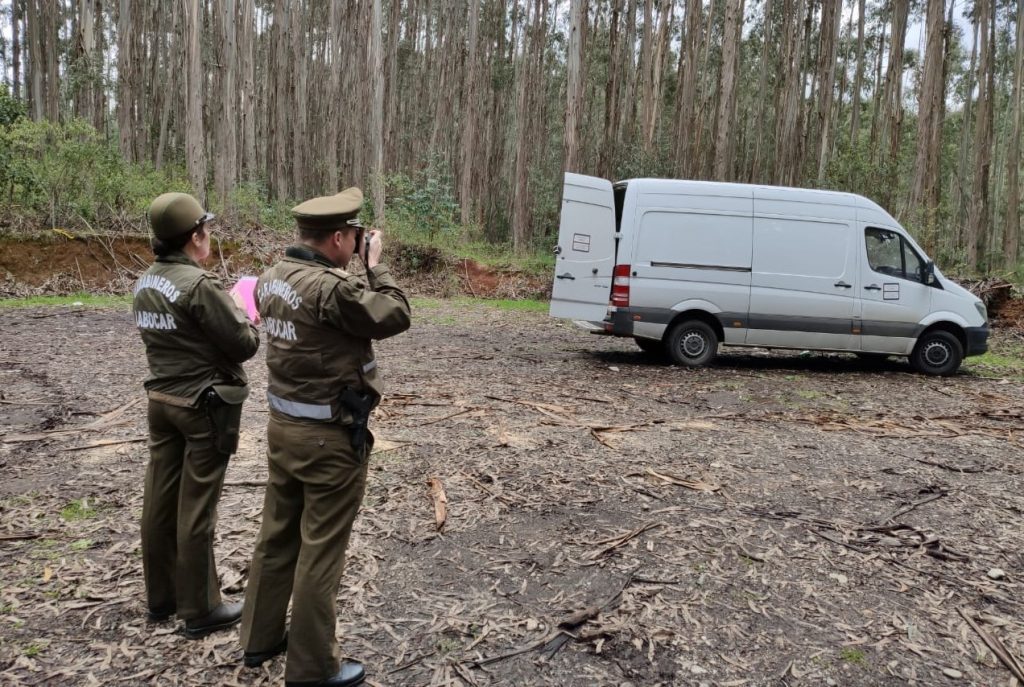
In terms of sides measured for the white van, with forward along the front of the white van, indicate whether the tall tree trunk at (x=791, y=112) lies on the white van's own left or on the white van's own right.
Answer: on the white van's own left

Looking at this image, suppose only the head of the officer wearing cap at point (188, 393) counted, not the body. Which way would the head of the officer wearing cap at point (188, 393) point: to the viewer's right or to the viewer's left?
to the viewer's right

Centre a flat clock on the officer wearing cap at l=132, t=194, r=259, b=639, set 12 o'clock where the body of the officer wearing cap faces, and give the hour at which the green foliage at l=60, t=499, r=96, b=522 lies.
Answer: The green foliage is roughly at 10 o'clock from the officer wearing cap.

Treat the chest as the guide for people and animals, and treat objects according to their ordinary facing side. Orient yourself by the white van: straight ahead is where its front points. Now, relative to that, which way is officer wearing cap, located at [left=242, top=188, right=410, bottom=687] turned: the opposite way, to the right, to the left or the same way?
to the left

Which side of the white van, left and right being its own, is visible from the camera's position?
right

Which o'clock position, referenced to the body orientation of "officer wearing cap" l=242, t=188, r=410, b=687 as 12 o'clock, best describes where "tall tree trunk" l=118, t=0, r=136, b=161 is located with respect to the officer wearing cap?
The tall tree trunk is roughly at 10 o'clock from the officer wearing cap.

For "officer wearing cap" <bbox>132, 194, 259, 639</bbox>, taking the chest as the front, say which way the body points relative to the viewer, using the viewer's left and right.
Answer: facing away from the viewer and to the right of the viewer

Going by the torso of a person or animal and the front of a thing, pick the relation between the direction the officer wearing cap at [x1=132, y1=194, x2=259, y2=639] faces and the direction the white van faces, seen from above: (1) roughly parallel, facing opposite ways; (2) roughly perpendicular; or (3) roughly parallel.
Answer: roughly perpendicular

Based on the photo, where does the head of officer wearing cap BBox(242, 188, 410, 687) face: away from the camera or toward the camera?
away from the camera

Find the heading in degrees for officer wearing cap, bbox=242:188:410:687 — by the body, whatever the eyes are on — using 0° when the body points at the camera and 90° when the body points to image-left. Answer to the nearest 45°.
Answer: approximately 225°

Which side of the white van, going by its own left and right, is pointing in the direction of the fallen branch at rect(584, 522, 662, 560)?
right

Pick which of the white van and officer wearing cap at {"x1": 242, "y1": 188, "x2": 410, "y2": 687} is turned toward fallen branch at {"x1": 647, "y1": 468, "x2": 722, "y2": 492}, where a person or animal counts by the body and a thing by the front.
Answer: the officer wearing cap
